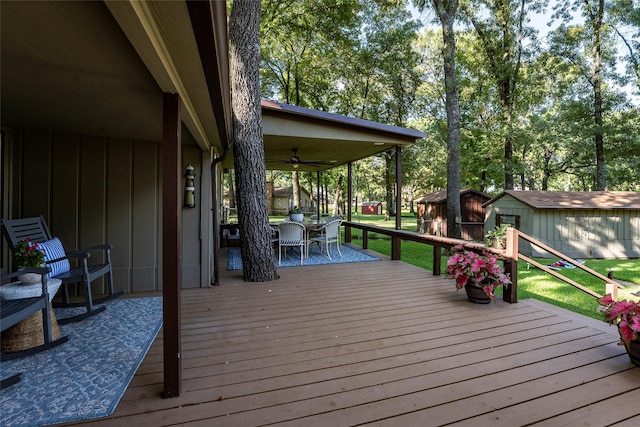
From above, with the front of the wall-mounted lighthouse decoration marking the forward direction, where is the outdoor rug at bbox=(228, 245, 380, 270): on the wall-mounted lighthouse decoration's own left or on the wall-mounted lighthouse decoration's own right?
on the wall-mounted lighthouse decoration's own left

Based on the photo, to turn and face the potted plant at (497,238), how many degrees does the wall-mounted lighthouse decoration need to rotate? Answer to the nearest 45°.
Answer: approximately 90° to its left

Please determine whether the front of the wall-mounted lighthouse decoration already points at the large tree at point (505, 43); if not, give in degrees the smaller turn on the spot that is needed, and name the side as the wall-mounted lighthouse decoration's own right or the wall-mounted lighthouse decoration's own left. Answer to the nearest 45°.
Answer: approximately 90° to the wall-mounted lighthouse decoration's own left

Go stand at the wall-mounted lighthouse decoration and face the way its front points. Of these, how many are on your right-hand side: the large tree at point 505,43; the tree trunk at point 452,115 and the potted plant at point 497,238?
0

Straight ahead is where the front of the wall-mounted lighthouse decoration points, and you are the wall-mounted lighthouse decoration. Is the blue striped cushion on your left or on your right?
on your right
